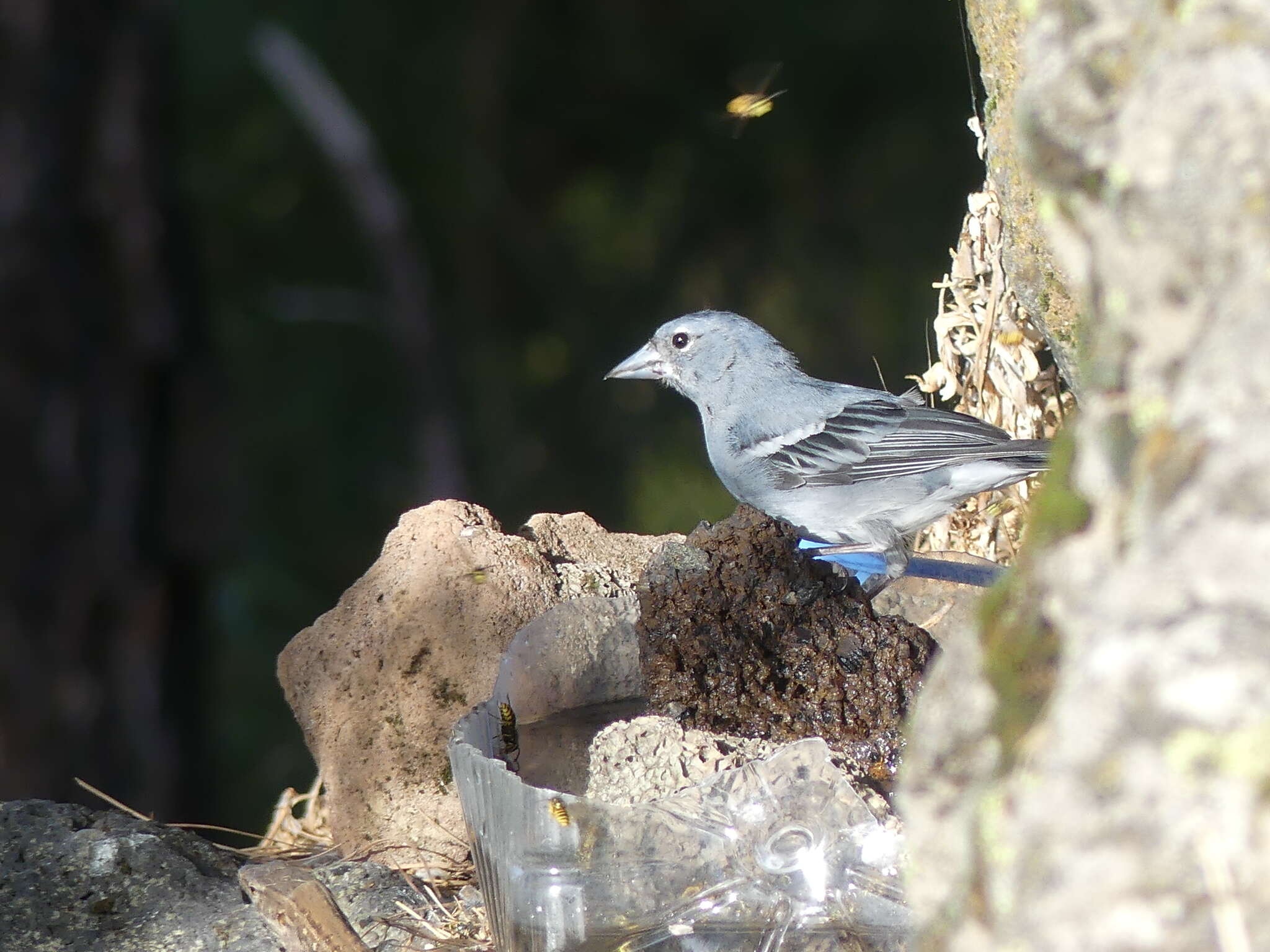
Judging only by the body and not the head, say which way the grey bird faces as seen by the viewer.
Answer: to the viewer's left

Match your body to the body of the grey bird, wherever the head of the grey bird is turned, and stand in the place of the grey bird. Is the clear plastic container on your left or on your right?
on your left

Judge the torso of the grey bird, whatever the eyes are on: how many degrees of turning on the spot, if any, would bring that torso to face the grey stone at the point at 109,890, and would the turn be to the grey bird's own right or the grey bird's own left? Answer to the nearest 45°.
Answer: approximately 45° to the grey bird's own left
